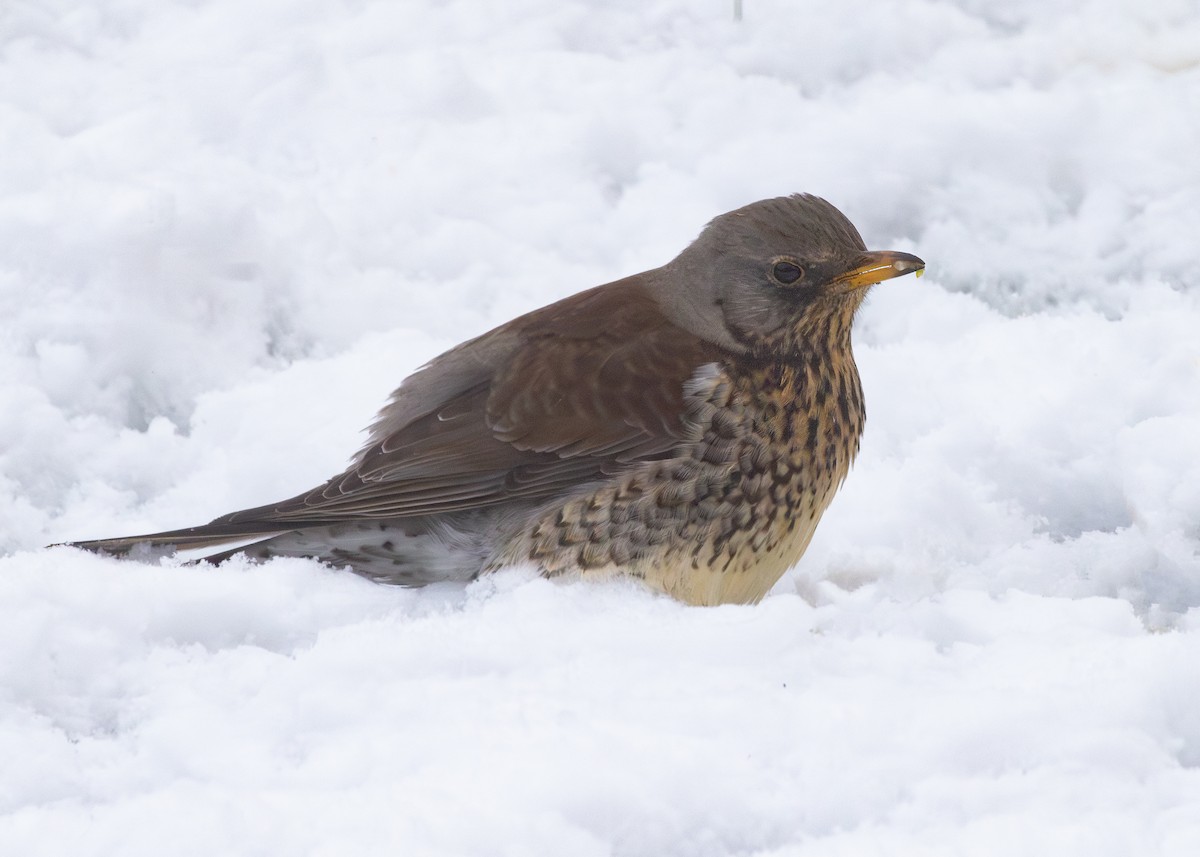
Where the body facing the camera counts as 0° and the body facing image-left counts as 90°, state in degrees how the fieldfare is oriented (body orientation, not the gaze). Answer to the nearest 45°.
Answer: approximately 270°
